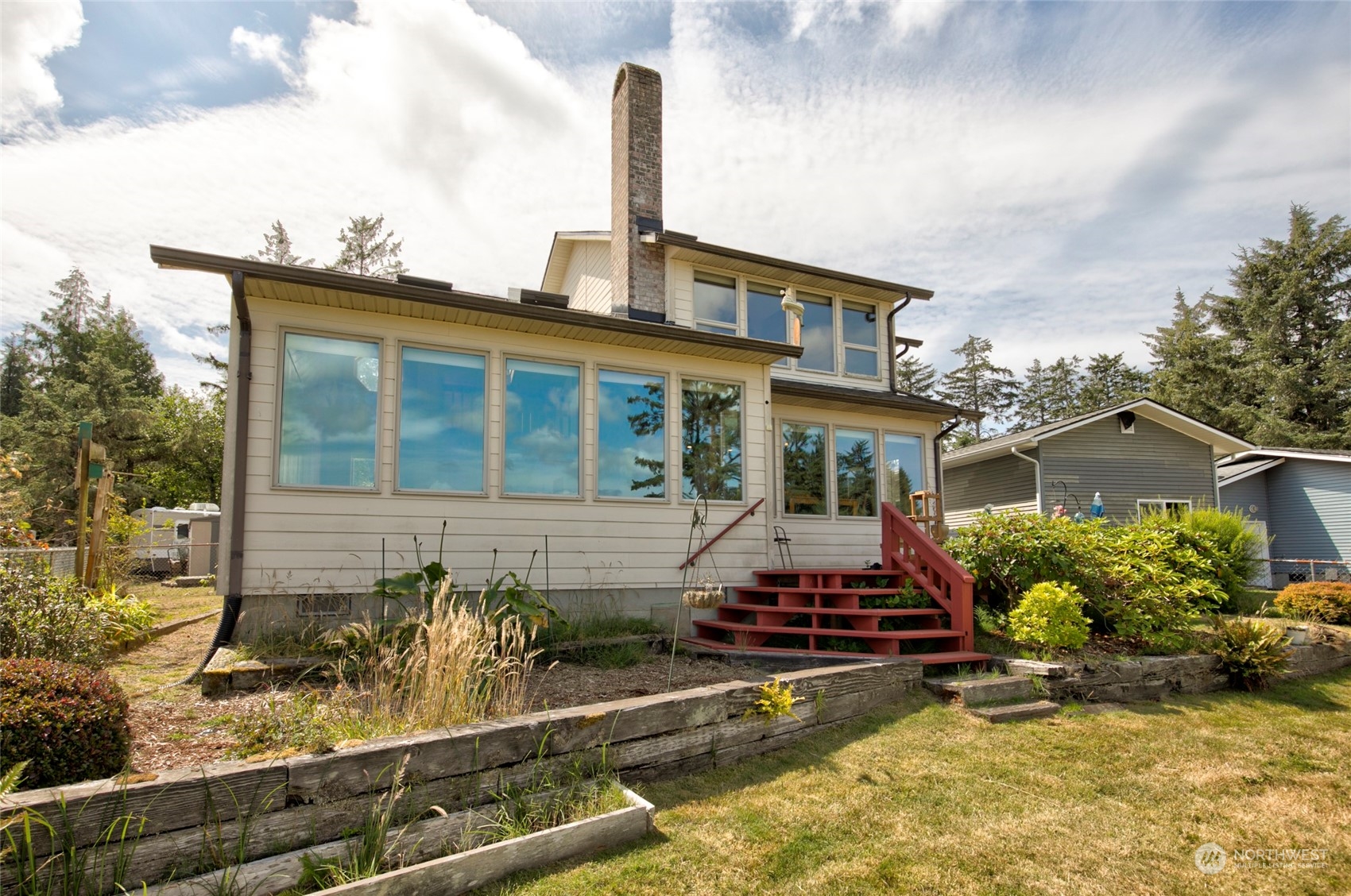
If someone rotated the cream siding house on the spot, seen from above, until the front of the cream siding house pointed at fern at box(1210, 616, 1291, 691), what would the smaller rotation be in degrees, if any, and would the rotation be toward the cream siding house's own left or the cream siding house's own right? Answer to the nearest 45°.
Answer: approximately 45° to the cream siding house's own left

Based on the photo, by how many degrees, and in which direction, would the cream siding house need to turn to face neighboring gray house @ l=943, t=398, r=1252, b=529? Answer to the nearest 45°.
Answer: approximately 90° to its left

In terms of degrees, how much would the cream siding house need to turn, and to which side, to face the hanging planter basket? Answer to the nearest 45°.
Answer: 0° — it already faces it

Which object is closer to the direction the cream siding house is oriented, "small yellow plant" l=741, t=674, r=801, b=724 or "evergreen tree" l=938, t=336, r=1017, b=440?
the small yellow plant

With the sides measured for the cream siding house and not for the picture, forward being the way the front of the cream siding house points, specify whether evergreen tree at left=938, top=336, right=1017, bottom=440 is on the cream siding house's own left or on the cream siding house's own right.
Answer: on the cream siding house's own left

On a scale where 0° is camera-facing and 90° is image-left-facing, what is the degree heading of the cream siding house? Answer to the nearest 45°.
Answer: approximately 315°

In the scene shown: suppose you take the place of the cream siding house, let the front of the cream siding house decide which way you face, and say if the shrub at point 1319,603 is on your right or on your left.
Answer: on your left

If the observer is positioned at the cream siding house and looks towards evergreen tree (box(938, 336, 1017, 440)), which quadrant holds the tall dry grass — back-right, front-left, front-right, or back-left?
back-right

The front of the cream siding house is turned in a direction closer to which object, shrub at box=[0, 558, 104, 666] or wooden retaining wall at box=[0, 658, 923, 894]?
the wooden retaining wall

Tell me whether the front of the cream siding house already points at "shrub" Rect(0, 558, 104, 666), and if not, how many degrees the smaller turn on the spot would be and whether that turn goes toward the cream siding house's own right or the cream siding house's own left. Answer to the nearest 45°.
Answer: approximately 90° to the cream siding house's own right

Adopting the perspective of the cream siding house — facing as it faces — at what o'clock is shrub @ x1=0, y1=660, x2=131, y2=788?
The shrub is roughly at 2 o'clock from the cream siding house.
